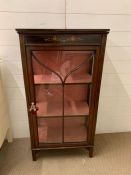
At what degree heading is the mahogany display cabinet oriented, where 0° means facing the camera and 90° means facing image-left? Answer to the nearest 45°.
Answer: approximately 0°
